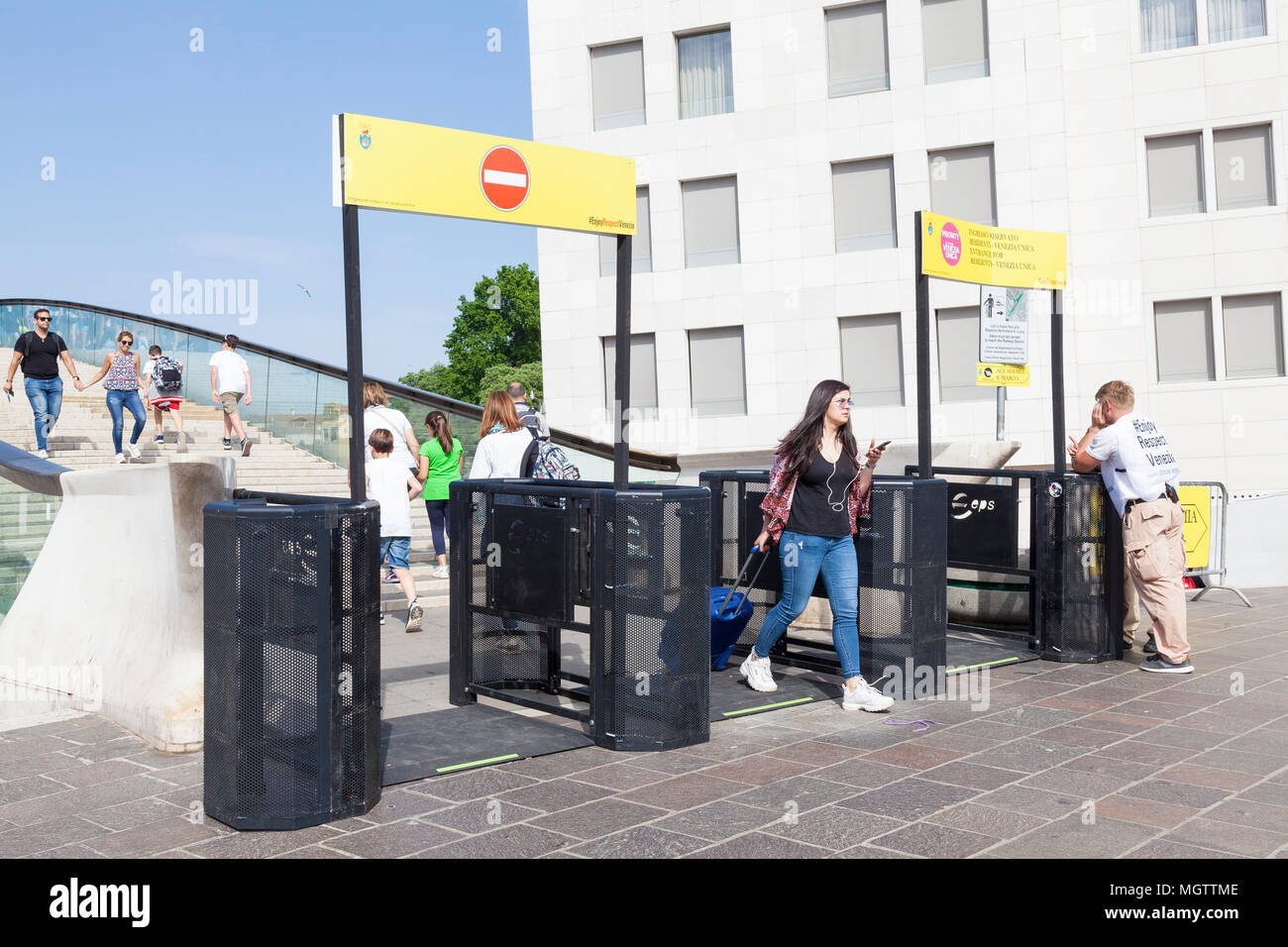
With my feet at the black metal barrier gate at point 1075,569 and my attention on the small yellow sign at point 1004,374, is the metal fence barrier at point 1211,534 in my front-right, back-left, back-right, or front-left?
front-right

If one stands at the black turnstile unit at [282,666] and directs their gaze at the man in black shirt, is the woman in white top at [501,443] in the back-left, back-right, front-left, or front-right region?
front-right

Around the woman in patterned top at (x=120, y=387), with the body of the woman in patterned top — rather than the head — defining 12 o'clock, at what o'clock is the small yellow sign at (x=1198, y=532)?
The small yellow sign is roughly at 10 o'clock from the woman in patterned top.

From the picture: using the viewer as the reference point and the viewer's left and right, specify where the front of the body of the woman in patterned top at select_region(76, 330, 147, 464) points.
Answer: facing the viewer

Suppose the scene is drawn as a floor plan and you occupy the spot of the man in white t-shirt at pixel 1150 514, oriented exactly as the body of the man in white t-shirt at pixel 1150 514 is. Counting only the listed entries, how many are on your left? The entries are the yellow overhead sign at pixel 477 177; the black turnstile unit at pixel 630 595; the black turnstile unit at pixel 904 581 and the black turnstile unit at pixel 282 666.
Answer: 4

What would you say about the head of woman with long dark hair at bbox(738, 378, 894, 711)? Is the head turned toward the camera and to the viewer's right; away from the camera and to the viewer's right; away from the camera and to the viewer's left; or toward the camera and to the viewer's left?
toward the camera and to the viewer's right

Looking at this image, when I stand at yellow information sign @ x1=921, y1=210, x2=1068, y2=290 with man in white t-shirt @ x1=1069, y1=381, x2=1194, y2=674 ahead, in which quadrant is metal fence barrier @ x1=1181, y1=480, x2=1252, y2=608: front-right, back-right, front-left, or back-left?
front-left

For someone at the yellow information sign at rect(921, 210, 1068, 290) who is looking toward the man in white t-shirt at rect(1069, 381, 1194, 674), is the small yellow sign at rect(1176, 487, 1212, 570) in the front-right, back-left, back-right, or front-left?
front-left

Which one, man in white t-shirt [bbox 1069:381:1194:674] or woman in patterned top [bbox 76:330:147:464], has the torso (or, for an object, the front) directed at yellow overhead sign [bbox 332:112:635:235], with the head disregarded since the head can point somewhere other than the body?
the woman in patterned top

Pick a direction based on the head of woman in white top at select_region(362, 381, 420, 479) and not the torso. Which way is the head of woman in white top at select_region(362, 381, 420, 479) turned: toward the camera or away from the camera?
away from the camera

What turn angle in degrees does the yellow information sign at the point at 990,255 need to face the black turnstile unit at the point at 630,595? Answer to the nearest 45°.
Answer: approximately 90° to its right

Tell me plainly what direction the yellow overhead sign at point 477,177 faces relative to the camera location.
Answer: facing the viewer and to the right of the viewer

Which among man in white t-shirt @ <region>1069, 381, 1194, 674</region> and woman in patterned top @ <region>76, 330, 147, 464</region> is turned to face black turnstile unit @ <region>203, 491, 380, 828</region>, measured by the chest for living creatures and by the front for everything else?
the woman in patterned top

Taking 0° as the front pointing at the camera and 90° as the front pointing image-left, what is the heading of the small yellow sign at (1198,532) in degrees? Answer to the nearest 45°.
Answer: approximately 0°

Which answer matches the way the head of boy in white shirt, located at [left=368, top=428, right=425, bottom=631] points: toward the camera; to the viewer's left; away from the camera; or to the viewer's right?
away from the camera

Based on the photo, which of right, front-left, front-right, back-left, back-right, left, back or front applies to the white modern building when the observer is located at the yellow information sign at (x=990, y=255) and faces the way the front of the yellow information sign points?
back-left
